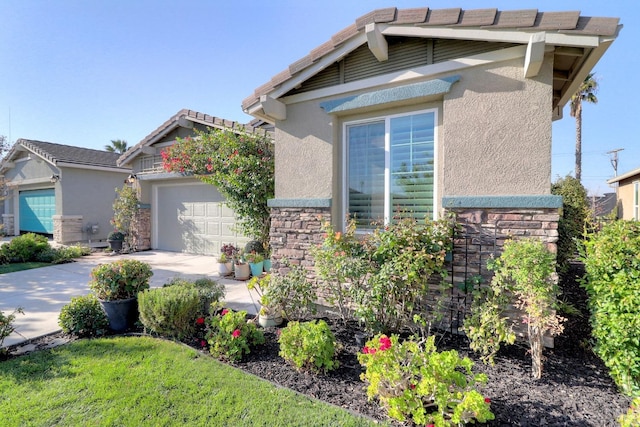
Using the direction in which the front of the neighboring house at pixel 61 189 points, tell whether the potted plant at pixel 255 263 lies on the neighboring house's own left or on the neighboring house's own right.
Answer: on the neighboring house's own left

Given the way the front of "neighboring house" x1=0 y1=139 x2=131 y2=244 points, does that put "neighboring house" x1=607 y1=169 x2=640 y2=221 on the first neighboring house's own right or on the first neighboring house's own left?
on the first neighboring house's own left

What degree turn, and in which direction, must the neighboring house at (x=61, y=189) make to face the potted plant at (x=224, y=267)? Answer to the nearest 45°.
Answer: approximately 45° to its left

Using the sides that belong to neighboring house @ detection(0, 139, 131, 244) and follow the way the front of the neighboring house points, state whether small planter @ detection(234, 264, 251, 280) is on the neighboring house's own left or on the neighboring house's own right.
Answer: on the neighboring house's own left

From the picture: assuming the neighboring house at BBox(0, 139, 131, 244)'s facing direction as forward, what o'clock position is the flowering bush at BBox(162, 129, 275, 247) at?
The flowering bush is roughly at 10 o'clock from the neighboring house.

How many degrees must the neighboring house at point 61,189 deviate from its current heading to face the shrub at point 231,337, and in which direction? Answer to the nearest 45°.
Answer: approximately 45° to its left

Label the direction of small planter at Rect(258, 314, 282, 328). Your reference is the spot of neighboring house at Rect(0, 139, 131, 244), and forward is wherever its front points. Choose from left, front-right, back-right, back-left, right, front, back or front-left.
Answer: front-left

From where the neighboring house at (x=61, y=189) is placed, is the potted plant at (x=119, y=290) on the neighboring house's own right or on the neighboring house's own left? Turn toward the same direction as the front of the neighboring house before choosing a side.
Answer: on the neighboring house's own left

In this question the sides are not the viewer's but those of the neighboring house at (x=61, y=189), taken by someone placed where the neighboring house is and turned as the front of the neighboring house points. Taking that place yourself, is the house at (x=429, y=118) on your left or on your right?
on your left

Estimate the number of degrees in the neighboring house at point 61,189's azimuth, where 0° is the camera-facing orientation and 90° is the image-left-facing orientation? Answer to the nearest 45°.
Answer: approximately 45°

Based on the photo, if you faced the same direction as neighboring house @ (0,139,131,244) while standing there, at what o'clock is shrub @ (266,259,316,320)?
The shrub is roughly at 10 o'clock from the neighboring house.

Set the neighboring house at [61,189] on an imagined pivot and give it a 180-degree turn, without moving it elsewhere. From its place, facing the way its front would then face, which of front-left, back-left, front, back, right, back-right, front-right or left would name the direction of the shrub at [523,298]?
back-right

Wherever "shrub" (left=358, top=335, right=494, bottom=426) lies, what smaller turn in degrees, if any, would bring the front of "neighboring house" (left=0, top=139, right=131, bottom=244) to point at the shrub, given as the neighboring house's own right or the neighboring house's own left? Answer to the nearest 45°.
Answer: approximately 45° to the neighboring house's own left
